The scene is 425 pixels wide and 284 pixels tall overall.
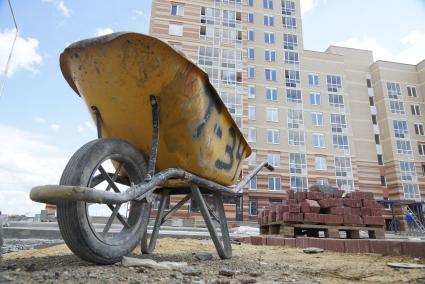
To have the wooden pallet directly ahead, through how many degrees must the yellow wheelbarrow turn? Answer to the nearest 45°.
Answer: approximately 180°

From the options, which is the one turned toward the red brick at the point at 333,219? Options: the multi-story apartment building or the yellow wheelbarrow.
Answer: the multi-story apartment building

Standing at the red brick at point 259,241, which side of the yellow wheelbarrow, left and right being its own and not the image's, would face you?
back

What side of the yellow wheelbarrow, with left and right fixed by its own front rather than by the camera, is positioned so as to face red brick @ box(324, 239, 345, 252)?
back

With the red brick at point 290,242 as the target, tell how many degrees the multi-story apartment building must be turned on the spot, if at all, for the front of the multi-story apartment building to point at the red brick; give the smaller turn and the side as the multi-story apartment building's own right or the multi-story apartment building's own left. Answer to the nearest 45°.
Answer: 0° — it already faces it

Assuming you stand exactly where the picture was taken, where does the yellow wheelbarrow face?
facing the viewer and to the left of the viewer

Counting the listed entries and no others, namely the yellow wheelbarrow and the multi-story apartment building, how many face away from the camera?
0

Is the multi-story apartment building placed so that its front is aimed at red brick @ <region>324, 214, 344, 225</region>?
yes

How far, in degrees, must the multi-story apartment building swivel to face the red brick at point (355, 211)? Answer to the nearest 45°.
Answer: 0° — it already faces it

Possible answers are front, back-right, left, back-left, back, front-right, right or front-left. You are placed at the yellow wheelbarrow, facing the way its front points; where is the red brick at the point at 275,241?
back

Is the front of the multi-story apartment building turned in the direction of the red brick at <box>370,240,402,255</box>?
yes

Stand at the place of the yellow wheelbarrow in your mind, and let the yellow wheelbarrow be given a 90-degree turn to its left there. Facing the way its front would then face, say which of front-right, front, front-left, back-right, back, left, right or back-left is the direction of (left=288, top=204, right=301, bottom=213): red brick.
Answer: left

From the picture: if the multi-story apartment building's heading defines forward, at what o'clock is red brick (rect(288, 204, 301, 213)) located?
The red brick is roughly at 12 o'clock from the multi-story apartment building.
